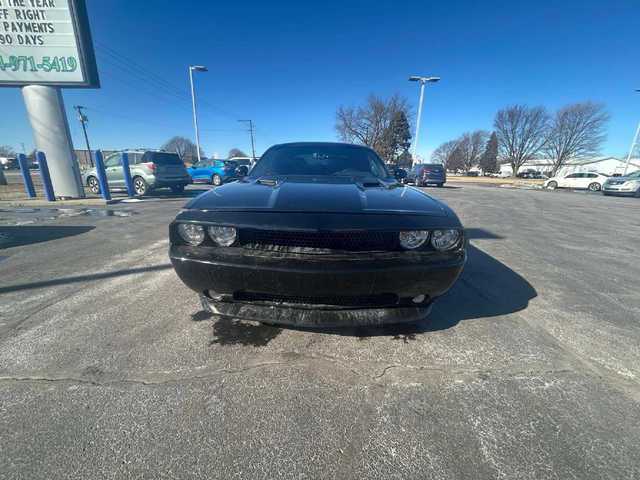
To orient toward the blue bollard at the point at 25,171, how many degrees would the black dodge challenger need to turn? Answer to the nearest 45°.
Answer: approximately 135° to its right

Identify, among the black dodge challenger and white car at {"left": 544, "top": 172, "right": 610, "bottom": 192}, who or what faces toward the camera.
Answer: the black dodge challenger

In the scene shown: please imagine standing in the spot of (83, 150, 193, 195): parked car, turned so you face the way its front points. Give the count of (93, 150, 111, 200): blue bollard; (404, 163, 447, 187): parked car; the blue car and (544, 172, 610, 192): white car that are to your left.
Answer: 1

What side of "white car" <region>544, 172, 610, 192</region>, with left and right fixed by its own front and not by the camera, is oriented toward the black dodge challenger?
left

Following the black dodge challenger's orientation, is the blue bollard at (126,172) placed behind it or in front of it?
behind

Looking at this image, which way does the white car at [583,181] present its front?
to the viewer's left

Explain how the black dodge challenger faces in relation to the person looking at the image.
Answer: facing the viewer

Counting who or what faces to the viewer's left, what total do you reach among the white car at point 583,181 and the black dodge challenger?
1

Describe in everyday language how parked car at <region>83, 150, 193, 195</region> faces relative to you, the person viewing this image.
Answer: facing away from the viewer and to the left of the viewer

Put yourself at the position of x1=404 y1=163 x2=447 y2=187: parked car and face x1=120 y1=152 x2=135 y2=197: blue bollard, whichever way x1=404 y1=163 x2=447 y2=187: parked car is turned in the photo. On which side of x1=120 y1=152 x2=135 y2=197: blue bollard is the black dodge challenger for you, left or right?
left

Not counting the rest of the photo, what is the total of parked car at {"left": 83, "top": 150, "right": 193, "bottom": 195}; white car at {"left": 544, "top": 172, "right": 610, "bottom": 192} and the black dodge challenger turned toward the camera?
1

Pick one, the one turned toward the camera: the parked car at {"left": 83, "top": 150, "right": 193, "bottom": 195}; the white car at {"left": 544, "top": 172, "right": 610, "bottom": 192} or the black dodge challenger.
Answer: the black dodge challenger

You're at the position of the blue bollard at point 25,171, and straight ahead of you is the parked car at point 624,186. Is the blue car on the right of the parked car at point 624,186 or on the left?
left

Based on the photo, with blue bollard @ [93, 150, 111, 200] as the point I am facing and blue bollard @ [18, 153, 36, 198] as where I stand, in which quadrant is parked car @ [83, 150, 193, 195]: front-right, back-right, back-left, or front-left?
front-left

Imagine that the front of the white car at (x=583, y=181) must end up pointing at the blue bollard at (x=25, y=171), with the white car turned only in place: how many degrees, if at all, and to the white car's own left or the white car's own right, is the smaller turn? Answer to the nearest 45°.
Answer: approximately 45° to the white car's own left
